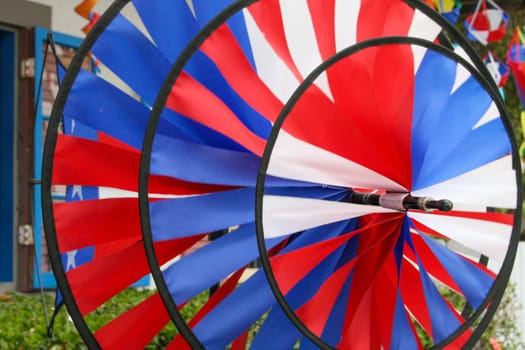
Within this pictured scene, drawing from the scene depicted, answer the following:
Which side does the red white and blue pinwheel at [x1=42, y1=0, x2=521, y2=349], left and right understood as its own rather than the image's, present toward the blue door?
back

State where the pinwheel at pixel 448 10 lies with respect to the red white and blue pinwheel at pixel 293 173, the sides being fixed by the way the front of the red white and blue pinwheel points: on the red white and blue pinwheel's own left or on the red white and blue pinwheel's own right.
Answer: on the red white and blue pinwheel's own left

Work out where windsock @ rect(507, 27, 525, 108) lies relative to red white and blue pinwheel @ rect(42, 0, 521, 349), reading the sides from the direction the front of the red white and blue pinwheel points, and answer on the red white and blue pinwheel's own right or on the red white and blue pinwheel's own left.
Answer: on the red white and blue pinwheel's own left

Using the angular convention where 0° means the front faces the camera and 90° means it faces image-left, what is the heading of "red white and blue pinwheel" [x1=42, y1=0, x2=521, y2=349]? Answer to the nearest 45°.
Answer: approximately 315°

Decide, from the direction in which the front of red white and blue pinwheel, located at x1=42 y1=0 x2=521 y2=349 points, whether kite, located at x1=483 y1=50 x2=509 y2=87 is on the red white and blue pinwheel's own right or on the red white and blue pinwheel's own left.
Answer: on the red white and blue pinwheel's own left

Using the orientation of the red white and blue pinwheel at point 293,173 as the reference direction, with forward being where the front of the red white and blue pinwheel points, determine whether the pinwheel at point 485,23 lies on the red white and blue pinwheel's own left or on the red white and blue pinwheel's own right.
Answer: on the red white and blue pinwheel's own left
